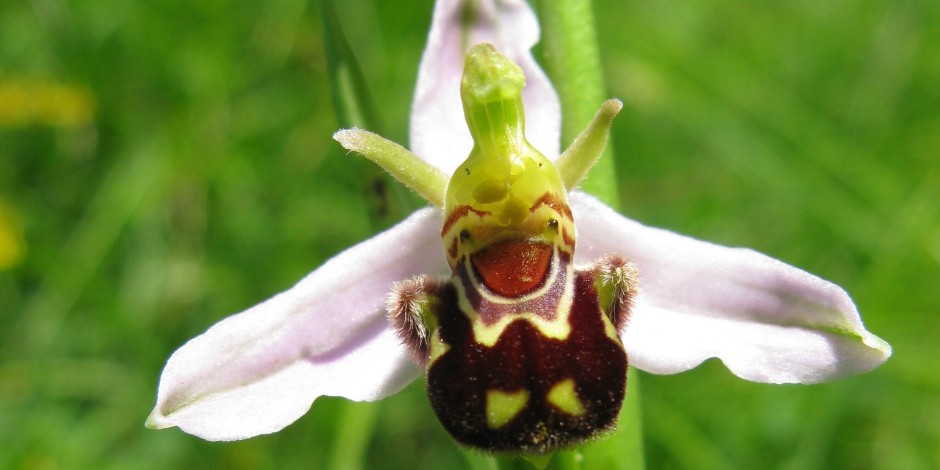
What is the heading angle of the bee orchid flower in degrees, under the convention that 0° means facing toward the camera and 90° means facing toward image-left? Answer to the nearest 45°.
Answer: approximately 0°

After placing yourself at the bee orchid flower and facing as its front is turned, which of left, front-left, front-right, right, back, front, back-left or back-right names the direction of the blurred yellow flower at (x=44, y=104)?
back-right
